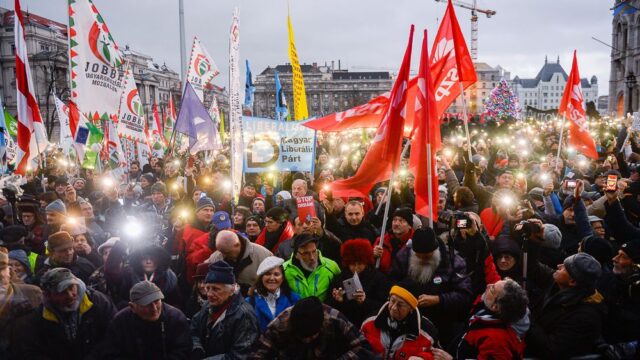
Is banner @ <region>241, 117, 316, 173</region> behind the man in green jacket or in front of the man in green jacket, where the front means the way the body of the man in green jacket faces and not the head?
behind

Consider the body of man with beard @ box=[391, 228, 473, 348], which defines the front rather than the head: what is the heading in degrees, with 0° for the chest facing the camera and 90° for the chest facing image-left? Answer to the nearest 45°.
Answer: approximately 0°

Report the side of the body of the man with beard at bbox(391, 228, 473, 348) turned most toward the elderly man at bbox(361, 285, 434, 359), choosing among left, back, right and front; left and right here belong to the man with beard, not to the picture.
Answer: front

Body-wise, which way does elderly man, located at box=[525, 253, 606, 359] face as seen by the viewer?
to the viewer's left

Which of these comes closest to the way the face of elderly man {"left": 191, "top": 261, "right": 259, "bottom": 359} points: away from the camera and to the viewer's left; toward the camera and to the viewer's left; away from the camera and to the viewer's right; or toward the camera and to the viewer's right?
toward the camera and to the viewer's left

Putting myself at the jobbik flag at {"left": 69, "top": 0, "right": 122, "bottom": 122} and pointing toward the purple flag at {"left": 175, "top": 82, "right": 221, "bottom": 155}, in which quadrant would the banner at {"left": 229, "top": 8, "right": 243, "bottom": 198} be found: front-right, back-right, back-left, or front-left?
front-right

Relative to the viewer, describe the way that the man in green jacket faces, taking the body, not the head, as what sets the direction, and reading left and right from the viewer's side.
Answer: facing the viewer

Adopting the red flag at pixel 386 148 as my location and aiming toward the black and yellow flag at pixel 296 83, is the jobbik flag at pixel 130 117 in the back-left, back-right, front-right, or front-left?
front-left

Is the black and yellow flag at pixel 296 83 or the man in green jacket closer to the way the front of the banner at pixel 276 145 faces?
the man in green jacket

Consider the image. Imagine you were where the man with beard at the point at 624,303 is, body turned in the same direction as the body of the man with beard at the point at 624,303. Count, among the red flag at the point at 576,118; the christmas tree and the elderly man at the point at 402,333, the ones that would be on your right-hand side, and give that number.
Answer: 2

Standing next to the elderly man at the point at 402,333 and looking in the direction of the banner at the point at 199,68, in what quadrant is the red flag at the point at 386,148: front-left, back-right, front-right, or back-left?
front-right

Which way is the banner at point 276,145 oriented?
toward the camera

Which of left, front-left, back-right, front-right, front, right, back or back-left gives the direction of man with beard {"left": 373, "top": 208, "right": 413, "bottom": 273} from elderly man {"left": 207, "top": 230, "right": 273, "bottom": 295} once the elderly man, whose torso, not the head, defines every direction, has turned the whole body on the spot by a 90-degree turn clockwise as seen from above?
back-right

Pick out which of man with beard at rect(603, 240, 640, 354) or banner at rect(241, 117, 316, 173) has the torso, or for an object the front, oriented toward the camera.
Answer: the banner
